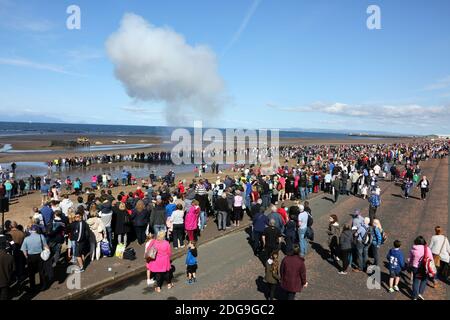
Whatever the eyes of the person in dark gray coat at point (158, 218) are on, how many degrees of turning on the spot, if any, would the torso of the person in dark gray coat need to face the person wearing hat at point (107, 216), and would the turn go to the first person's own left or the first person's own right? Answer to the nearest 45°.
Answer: approximately 90° to the first person's own left

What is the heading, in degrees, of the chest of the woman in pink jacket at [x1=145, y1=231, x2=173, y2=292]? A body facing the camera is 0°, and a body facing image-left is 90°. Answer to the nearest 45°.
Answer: approximately 180°

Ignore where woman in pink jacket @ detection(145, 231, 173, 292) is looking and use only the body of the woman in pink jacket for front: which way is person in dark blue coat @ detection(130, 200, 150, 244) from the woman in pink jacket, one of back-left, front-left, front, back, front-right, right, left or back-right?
front

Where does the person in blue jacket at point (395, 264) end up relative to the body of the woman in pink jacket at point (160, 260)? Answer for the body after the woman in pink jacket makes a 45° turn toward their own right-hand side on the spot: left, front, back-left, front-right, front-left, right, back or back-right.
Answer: front-right

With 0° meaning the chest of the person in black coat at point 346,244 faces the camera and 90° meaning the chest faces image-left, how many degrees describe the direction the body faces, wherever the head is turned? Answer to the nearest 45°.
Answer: approximately 135°

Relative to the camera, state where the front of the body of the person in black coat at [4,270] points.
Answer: away from the camera

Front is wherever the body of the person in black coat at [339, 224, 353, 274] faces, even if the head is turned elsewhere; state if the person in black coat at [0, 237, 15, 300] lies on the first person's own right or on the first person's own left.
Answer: on the first person's own left

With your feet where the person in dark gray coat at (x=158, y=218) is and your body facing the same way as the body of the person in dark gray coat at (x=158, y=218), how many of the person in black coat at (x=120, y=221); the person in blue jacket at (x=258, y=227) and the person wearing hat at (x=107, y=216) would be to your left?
2

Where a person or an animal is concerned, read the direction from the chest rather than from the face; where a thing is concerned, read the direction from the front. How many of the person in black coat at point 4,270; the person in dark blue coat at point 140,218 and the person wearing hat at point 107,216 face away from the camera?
3

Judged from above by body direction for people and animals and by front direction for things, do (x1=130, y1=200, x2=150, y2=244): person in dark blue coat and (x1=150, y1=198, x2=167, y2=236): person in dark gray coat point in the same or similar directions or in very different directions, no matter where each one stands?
same or similar directions

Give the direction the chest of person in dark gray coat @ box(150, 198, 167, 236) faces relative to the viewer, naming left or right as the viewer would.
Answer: facing away from the viewer

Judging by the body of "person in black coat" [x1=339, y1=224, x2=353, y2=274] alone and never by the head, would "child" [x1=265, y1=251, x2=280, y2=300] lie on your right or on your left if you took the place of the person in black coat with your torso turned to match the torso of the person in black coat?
on your left

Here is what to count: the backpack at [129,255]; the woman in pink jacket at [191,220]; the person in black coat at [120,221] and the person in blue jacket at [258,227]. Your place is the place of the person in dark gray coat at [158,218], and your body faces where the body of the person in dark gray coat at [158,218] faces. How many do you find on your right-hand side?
2

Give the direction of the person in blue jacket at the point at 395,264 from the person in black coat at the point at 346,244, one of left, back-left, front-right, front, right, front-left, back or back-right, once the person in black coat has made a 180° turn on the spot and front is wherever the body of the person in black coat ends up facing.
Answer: front
